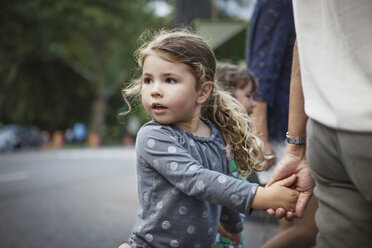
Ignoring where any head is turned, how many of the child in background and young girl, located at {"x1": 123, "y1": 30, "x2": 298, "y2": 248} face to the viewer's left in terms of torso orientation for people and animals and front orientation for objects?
0

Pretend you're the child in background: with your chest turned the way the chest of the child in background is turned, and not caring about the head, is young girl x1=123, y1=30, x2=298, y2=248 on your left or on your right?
on your right

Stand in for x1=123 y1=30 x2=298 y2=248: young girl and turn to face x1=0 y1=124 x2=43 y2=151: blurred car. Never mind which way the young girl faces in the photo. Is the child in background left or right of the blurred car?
right

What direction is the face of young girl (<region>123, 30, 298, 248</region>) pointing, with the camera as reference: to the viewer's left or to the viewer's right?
to the viewer's left

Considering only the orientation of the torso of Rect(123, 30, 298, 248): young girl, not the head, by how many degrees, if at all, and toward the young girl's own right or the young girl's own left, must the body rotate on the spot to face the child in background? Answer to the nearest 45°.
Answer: approximately 135° to the young girl's own left

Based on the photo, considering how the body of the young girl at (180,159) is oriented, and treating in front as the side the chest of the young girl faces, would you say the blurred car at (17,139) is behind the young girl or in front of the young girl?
behind
